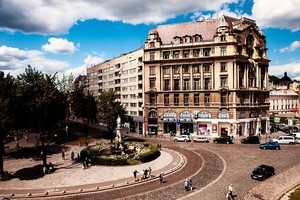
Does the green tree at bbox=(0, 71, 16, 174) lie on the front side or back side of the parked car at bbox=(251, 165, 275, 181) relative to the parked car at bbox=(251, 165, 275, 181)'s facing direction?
on the front side

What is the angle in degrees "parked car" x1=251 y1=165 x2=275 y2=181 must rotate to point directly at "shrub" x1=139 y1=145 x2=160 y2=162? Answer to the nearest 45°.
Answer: approximately 45° to its right

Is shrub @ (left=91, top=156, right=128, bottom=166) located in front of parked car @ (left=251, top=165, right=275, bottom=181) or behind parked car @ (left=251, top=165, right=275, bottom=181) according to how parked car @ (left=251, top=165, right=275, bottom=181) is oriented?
in front

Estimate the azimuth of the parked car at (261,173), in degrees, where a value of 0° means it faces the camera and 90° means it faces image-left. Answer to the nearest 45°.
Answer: approximately 45°
